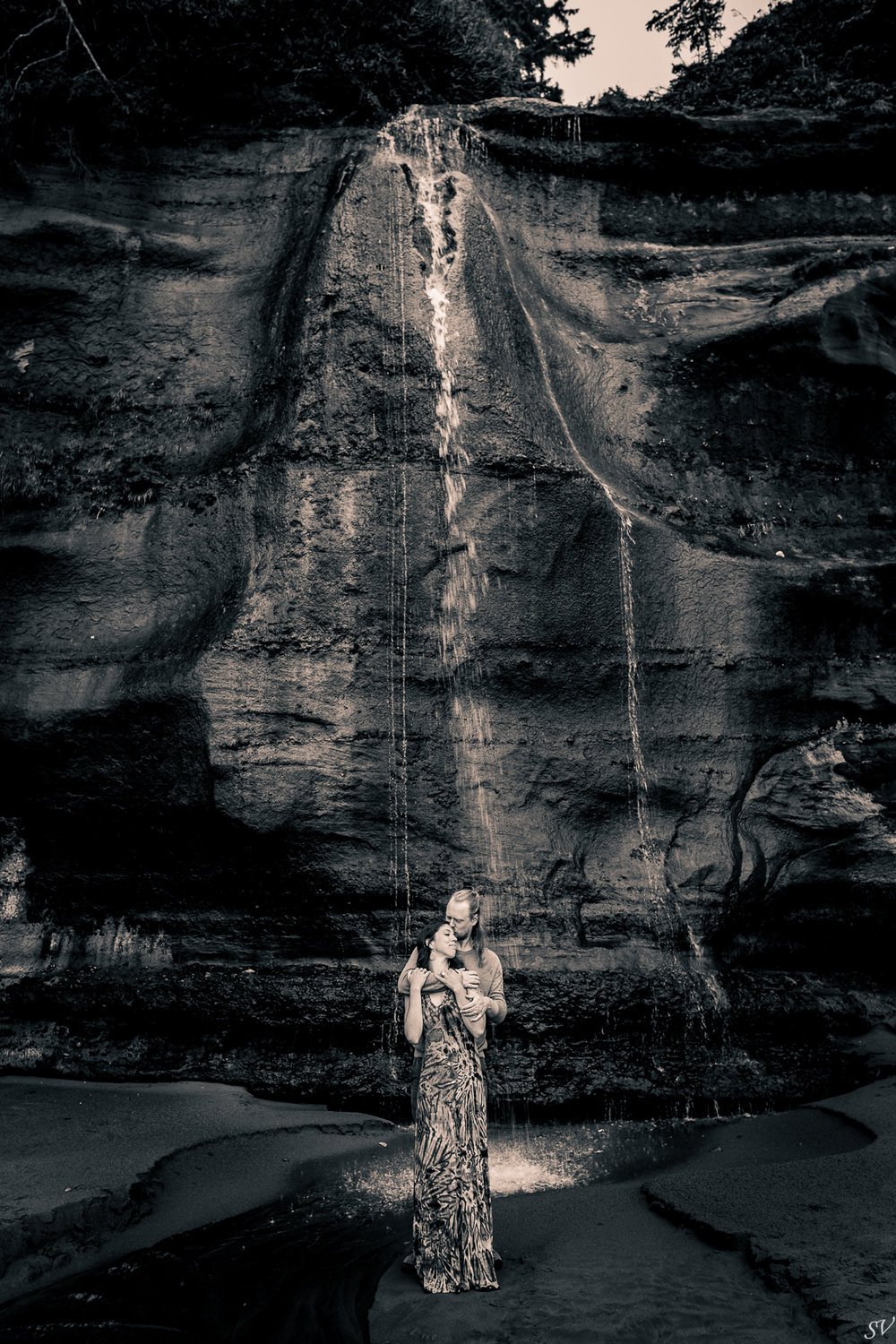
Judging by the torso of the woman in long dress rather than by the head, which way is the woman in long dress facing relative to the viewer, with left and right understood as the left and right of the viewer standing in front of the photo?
facing the viewer

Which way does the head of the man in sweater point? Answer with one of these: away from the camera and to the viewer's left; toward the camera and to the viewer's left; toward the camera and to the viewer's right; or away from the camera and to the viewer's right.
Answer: toward the camera and to the viewer's left

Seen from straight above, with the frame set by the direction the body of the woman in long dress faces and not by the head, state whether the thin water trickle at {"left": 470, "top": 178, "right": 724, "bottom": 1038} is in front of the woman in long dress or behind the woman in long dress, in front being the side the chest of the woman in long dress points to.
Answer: behind

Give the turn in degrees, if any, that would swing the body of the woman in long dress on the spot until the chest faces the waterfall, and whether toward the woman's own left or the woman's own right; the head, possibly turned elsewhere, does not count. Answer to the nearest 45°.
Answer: approximately 180°

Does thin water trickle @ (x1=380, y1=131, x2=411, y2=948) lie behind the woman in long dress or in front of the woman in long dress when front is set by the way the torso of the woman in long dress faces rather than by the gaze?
behind
